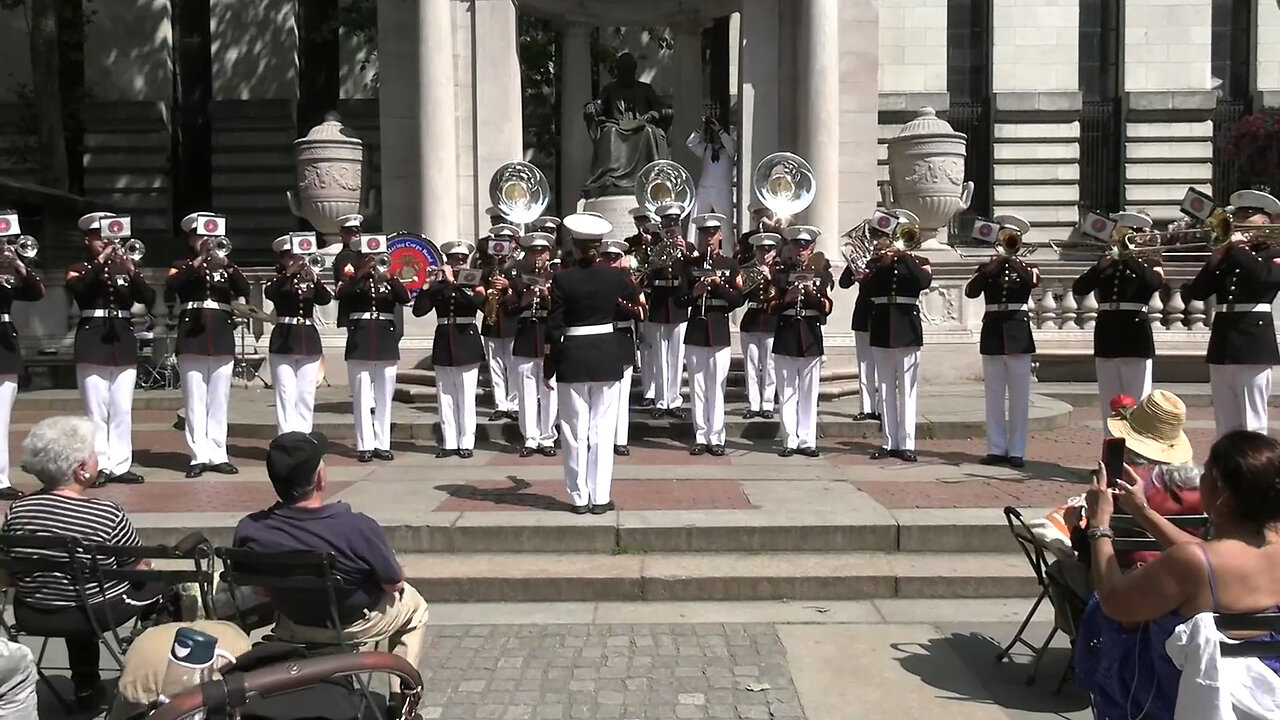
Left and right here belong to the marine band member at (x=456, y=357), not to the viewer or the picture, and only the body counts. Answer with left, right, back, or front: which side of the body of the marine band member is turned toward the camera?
front

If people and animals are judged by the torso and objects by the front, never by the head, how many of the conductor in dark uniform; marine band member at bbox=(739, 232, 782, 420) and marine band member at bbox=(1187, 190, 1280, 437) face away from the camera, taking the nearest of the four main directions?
1

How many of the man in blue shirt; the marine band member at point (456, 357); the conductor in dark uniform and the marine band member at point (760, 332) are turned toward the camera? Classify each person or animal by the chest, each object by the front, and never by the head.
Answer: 2

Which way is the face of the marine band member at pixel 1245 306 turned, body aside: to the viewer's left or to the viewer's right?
to the viewer's left

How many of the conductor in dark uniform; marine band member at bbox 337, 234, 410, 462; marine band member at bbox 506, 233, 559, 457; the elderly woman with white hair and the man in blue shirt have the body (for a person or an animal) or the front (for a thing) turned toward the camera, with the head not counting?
2

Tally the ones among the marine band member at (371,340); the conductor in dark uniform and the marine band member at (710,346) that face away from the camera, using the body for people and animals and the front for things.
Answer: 1

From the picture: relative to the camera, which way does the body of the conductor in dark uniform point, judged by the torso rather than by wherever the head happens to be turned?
away from the camera

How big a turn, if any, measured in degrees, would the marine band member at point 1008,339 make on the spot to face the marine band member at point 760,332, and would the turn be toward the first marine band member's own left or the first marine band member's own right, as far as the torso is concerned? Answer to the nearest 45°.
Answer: approximately 135° to the first marine band member's own right

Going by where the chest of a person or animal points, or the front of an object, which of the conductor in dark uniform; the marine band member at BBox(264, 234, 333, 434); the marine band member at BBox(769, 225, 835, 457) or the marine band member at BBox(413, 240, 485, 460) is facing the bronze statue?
the conductor in dark uniform

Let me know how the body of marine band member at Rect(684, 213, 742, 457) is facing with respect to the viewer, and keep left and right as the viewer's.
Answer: facing the viewer
